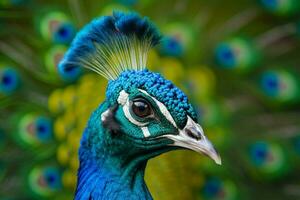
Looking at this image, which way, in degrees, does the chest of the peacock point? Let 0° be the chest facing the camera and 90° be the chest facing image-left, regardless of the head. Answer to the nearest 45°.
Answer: approximately 270°
